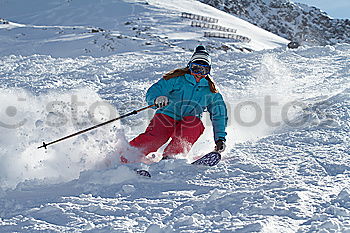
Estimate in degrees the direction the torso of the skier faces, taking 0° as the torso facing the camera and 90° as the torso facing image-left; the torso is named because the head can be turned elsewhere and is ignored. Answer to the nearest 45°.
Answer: approximately 0°
